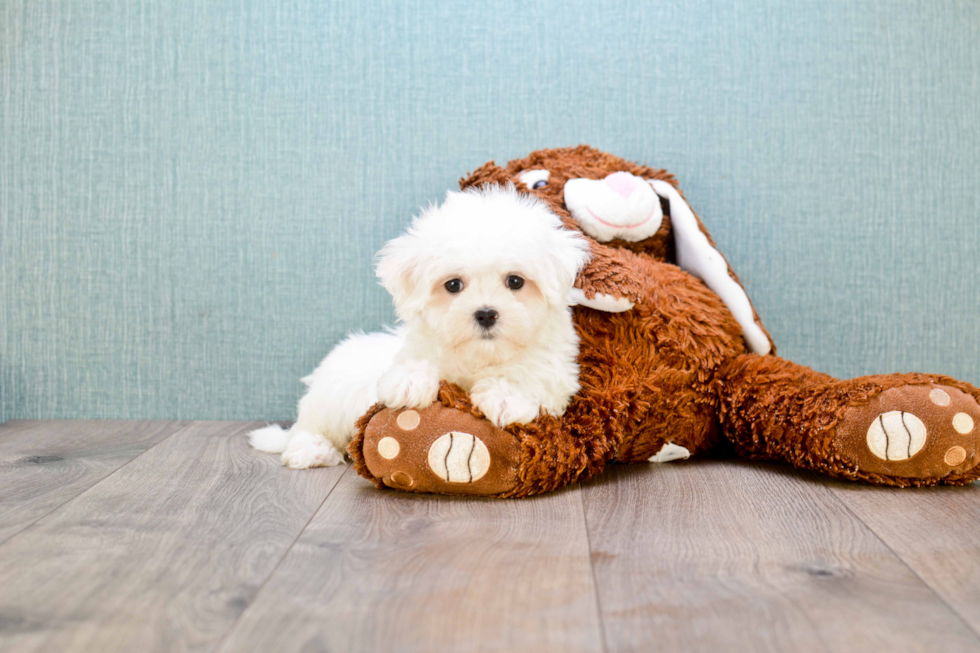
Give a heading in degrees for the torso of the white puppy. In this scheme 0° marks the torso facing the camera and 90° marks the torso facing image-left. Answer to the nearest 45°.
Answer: approximately 315°

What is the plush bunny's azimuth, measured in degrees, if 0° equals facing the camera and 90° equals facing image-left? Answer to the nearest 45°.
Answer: approximately 0°
